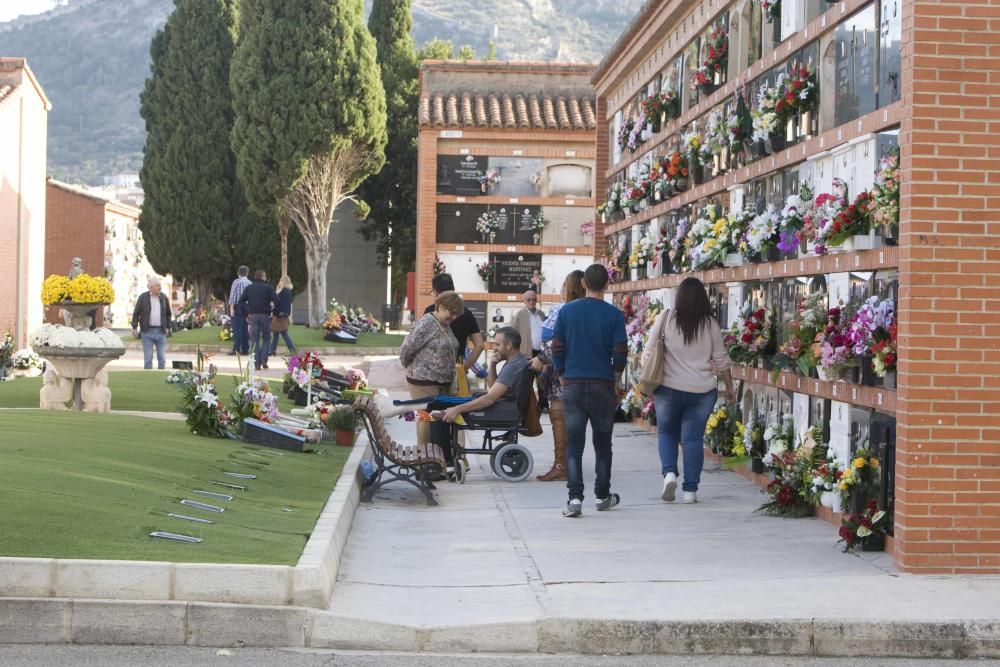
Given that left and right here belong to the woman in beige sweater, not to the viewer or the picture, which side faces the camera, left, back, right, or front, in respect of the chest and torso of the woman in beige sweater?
back

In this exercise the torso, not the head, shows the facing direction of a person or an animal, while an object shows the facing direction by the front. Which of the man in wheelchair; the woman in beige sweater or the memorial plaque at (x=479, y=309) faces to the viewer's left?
the man in wheelchair

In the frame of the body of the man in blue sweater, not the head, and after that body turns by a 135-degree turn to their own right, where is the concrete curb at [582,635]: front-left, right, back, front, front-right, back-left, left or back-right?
front-right

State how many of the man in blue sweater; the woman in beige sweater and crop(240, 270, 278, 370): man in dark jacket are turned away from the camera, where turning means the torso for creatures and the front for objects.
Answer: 3

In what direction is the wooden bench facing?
to the viewer's right

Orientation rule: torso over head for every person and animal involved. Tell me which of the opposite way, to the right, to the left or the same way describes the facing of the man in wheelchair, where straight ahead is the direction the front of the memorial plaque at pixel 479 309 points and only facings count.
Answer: to the right

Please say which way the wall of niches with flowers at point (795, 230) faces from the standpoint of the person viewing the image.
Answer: facing the viewer and to the left of the viewer

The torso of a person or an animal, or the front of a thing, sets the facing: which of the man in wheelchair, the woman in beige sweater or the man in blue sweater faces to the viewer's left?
the man in wheelchair

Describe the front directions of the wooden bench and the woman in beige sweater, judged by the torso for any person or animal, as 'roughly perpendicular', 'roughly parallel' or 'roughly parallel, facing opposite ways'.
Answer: roughly perpendicular

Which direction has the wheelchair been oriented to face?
to the viewer's left

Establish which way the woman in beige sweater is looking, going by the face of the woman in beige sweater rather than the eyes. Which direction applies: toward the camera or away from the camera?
away from the camera

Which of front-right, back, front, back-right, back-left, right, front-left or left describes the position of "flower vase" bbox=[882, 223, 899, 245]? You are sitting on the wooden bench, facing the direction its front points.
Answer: front-right

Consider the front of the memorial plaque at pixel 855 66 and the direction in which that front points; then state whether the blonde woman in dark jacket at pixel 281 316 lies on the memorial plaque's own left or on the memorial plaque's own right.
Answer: on the memorial plaque's own right

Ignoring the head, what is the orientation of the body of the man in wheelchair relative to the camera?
to the viewer's left

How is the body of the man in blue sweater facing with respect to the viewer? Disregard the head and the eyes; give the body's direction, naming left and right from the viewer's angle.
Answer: facing away from the viewer

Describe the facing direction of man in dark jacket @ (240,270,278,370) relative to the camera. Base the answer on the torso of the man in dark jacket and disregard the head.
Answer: away from the camera

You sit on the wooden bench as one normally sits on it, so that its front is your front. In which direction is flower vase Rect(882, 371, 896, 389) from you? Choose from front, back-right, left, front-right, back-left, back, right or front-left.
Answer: front-right

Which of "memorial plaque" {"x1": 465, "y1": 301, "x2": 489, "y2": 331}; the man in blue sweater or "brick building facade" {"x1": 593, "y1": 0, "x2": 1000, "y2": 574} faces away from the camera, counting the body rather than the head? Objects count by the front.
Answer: the man in blue sweater
